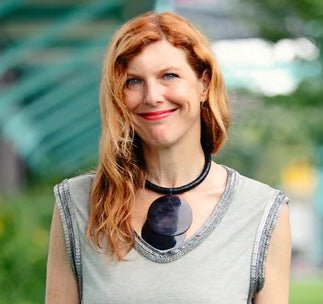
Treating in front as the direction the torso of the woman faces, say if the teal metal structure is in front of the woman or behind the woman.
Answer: behind

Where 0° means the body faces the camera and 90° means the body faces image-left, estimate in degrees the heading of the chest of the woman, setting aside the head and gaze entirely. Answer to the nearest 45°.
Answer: approximately 0°
